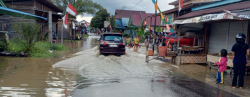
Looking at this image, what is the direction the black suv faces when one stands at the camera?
facing away from the viewer

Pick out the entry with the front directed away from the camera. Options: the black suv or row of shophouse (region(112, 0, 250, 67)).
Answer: the black suv

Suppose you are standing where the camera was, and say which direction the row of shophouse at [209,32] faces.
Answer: facing the viewer and to the left of the viewer

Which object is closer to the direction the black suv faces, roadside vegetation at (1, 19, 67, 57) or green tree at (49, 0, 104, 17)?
the green tree

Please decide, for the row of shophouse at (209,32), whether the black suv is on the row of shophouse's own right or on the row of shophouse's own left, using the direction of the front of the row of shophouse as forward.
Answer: on the row of shophouse's own right

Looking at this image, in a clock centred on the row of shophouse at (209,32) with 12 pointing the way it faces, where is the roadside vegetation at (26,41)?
The roadside vegetation is roughly at 1 o'clock from the row of shophouse.
